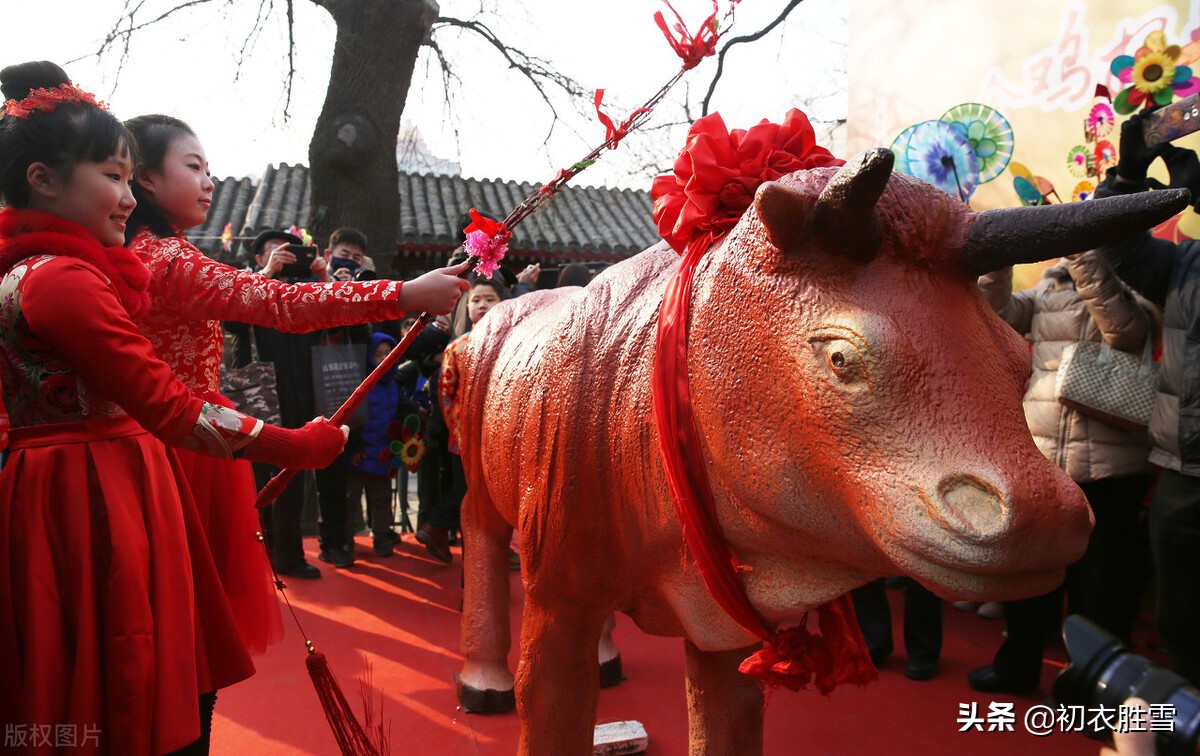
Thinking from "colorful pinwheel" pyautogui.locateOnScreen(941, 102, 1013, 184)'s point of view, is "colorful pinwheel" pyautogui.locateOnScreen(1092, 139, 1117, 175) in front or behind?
behind

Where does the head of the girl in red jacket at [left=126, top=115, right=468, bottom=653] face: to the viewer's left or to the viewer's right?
to the viewer's right

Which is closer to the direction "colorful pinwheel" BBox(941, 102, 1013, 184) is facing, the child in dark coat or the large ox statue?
the large ox statue

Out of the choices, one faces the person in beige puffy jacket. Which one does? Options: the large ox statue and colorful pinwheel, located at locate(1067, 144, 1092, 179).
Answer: the colorful pinwheel

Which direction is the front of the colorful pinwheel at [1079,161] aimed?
toward the camera

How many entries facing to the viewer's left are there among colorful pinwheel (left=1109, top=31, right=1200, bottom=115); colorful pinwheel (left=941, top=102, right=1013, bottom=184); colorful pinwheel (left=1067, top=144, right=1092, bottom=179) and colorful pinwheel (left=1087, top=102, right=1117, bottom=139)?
0

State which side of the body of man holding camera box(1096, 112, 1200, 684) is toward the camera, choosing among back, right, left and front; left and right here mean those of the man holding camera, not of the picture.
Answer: left

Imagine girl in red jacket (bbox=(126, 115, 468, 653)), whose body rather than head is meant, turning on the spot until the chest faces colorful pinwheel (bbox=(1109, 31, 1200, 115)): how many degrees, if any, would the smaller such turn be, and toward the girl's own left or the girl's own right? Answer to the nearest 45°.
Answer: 0° — they already face it

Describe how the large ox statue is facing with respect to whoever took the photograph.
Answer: facing the viewer and to the right of the viewer

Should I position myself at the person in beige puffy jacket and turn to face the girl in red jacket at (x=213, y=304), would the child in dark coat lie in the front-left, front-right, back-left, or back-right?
front-right

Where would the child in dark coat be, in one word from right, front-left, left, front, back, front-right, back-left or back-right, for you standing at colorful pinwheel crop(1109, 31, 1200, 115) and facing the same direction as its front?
right

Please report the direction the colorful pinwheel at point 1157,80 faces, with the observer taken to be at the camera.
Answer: facing the viewer

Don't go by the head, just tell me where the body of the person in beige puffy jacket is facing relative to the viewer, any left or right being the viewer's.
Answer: facing the viewer and to the left of the viewer
